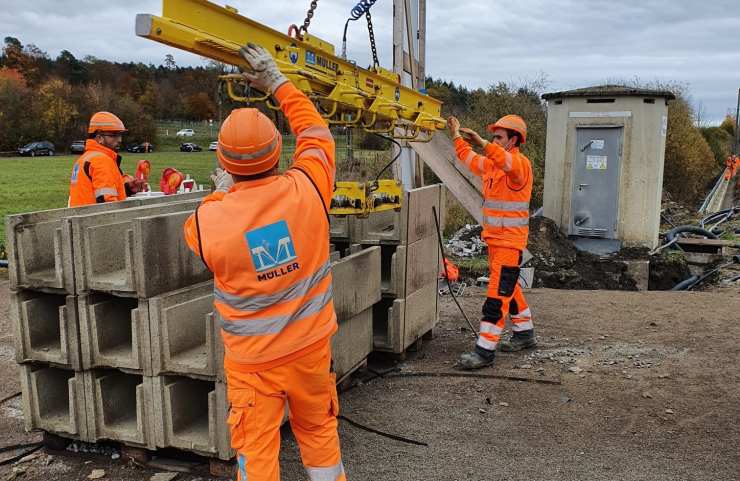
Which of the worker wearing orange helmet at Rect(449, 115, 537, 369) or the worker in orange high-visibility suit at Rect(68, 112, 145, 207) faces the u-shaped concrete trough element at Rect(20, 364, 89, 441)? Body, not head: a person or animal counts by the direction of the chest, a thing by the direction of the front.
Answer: the worker wearing orange helmet

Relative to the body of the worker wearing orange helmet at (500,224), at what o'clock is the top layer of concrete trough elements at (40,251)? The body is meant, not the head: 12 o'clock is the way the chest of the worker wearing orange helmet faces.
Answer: The top layer of concrete trough elements is roughly at 12 o'clock from the worker wearing orange helmet.

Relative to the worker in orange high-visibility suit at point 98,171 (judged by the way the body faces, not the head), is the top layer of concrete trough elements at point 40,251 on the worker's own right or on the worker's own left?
on the worker's own right

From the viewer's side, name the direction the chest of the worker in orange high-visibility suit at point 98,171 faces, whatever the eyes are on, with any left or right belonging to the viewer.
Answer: facing to the right of the viewer

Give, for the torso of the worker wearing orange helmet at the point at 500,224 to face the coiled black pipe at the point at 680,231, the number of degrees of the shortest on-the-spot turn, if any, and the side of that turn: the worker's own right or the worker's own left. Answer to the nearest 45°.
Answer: approximately 180°

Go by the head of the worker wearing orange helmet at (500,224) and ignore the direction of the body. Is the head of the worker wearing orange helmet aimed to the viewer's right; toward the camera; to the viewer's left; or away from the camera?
to the viewer's left

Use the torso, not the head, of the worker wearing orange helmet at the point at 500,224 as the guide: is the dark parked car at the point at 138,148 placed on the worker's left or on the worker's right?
on the worker's right

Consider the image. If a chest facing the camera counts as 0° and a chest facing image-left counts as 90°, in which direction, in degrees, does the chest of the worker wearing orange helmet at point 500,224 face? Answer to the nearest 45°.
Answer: approximately 45°

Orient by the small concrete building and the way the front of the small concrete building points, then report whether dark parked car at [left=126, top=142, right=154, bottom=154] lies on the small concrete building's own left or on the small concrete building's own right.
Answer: on the small concrete building's own right

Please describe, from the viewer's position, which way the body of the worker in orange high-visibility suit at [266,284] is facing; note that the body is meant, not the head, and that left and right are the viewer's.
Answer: facing away from the viewer
